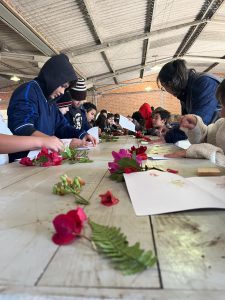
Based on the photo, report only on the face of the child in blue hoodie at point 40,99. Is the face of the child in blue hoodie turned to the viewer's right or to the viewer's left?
to the viewer's right

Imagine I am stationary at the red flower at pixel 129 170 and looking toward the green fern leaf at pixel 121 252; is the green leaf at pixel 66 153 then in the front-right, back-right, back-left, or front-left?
back-right
